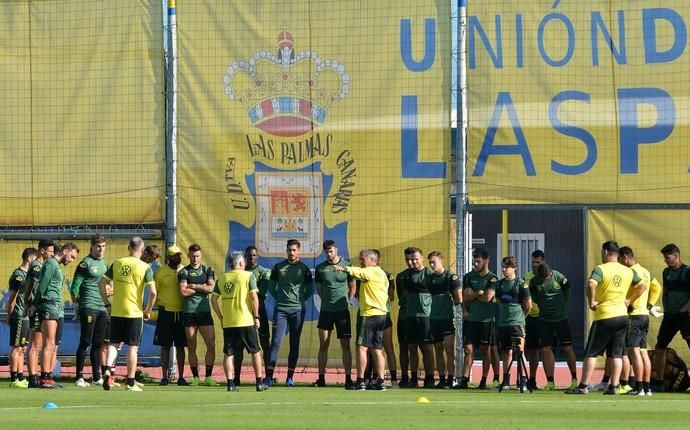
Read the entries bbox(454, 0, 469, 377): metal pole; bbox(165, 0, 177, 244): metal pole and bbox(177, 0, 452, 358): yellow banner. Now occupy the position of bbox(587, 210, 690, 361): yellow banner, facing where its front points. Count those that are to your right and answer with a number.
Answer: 3

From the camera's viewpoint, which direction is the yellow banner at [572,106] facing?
toward the camera

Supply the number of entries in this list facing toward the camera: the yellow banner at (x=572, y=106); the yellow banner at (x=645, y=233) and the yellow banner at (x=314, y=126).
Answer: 3

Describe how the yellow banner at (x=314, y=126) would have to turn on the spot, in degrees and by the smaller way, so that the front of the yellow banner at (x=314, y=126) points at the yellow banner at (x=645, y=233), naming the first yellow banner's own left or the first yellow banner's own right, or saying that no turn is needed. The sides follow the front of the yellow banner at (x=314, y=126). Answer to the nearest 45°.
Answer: approximately 90° to the first yellow banner's own left

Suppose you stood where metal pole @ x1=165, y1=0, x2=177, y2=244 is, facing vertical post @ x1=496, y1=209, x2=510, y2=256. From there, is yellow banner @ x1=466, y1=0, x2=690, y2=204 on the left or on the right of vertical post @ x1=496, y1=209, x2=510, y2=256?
right

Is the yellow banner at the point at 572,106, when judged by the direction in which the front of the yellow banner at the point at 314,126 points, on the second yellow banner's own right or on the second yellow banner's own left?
on the second yellow banner's own left

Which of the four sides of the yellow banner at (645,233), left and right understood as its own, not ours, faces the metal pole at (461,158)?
right

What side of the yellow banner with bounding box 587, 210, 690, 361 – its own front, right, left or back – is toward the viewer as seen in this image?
front

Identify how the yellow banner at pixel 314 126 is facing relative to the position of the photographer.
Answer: facing the viewer
